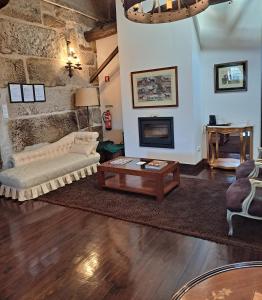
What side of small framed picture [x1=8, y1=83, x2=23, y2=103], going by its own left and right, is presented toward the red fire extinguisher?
left

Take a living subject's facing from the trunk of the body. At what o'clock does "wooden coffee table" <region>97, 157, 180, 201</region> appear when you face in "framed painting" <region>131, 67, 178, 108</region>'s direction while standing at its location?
The wooden coffee table is roughly at 11 o'clock from the framed painting.

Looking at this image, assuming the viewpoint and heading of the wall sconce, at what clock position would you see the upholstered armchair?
The upholstered armchair is roughly at 1 o'clock from the wall sconce.

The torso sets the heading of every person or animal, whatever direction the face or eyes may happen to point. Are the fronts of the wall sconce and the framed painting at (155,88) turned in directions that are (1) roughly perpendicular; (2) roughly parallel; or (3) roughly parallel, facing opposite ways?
roughly perpendicular

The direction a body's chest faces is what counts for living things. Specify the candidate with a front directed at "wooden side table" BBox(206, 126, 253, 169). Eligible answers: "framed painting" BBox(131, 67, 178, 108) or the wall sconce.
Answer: the wall sconce

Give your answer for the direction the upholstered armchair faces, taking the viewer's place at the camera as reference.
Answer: facing away from the viewer and to the left of the viewer

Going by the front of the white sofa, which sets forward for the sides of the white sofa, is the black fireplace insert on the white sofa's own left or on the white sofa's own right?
on the white sofa's own left
